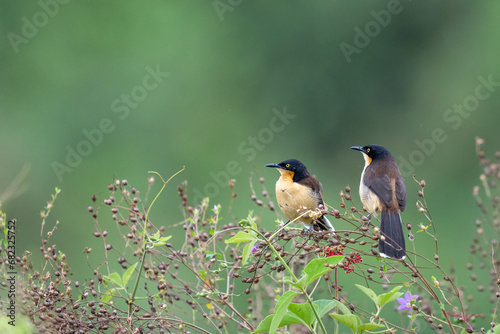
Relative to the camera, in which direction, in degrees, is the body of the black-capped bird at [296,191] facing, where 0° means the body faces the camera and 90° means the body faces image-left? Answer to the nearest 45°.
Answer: approximately 45°

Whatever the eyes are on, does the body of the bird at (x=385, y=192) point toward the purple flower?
no

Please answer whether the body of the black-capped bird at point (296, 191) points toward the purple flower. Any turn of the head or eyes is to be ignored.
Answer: no

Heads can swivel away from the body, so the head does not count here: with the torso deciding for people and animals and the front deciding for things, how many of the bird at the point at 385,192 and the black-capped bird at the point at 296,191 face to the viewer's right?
0

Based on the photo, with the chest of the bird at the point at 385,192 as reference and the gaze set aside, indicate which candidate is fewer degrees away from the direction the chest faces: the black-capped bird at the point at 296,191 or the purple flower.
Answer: the black-capped bird

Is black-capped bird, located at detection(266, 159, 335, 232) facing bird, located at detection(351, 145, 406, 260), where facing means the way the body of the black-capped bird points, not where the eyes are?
no
